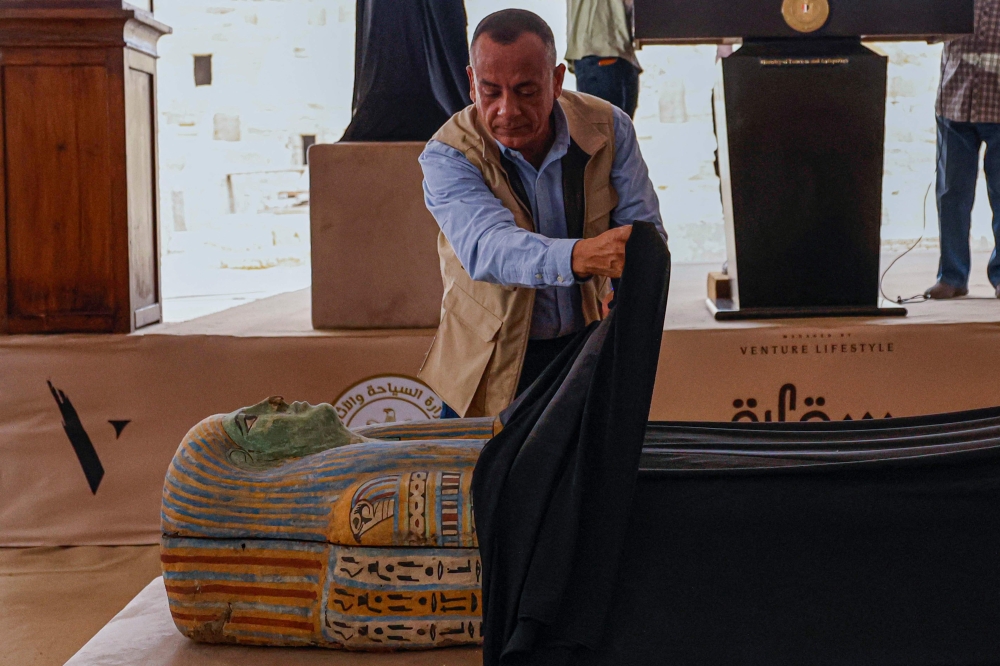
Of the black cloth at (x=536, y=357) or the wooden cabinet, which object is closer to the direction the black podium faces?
the black cloth

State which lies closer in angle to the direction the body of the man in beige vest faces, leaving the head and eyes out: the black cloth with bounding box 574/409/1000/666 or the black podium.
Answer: the black cloth

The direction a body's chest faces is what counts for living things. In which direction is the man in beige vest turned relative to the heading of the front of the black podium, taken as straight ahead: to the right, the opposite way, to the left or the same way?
the same way

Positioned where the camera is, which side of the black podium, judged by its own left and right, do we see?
front

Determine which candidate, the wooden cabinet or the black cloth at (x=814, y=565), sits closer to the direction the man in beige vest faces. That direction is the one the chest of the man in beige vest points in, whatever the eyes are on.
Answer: the black cloth

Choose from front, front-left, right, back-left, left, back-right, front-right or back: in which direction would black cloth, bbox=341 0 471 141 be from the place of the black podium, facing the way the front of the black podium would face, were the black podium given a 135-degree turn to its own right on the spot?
front-left

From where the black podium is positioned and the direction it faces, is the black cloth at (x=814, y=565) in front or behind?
in front

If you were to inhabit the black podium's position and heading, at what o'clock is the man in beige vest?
The man in beige vest is roughly at 1 o'clock from the black podium.

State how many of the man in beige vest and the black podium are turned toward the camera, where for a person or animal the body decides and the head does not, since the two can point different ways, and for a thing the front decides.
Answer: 2

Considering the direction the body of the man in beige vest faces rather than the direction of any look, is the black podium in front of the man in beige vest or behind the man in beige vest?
behind

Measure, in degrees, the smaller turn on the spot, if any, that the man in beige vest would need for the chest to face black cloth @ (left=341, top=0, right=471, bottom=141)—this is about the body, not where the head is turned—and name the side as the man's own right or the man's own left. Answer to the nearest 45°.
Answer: approximately 180°
